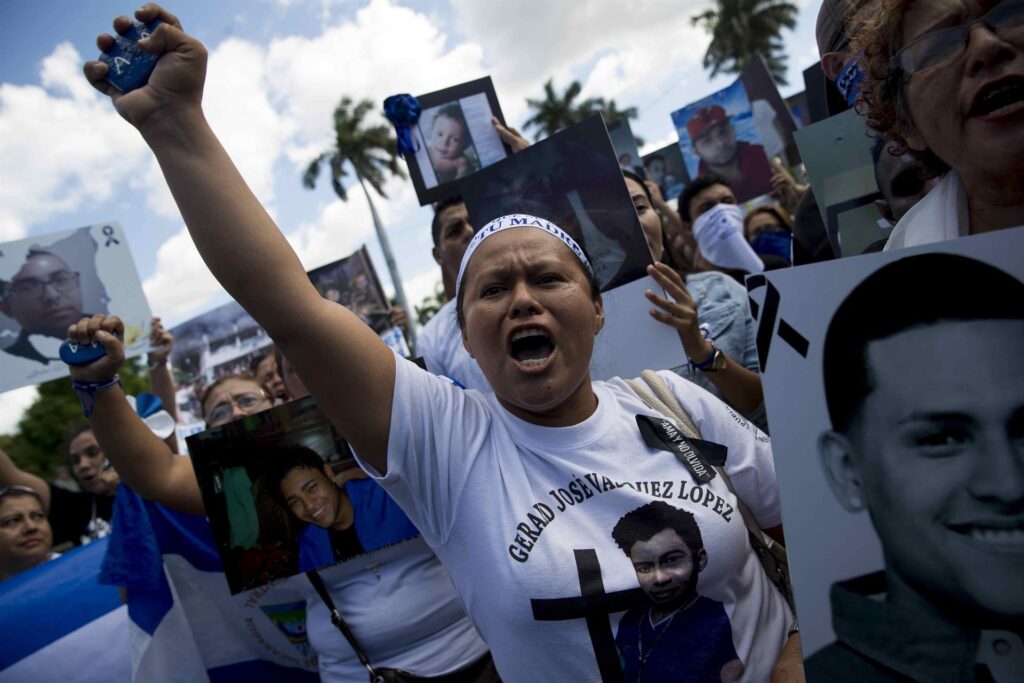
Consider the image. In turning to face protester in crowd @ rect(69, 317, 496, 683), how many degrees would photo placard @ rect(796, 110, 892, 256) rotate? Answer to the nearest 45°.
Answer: approximately 90° to its right

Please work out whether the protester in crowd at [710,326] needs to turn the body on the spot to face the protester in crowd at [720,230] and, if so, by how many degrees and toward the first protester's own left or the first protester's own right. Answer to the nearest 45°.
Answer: approximately 135° to the first protester's own right

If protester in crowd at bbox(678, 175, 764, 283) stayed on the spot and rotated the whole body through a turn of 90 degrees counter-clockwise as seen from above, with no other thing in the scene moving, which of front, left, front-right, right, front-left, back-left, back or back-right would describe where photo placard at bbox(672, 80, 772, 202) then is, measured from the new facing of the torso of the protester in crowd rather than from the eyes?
front-left

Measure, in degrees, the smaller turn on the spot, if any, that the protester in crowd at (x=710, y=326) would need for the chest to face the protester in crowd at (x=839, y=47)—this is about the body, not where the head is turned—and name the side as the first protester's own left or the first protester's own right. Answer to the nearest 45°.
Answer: approximately 90° to the first protester's own left

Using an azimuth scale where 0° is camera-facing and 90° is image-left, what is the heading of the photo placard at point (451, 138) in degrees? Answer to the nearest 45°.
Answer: approximately 0°

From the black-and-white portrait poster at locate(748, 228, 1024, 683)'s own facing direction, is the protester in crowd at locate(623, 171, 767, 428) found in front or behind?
behind

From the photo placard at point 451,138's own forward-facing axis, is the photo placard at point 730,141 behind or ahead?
behind
